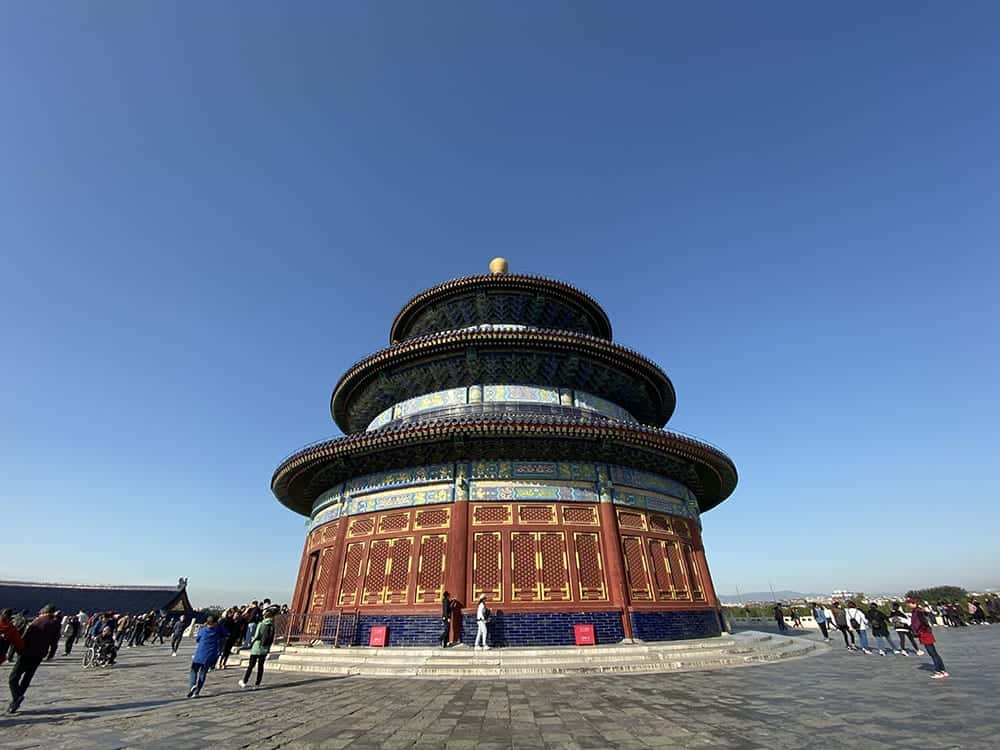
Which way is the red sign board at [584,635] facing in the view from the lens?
facing the viewer

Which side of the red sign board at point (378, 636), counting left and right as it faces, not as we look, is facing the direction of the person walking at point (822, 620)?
left

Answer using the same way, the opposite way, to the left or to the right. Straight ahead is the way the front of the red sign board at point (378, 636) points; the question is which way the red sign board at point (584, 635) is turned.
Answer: the same way

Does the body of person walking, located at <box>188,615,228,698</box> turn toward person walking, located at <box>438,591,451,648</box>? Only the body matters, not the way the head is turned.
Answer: no

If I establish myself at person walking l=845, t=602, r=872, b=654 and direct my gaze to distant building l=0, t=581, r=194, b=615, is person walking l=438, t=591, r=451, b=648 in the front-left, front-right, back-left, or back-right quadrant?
front-left

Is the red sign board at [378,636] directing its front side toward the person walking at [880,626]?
no

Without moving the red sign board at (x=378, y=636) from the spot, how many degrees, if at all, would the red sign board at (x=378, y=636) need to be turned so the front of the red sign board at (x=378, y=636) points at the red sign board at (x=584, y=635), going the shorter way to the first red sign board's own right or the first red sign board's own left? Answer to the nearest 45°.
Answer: approximately 90° to the first red sign board's own left

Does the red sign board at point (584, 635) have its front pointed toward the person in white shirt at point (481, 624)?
no

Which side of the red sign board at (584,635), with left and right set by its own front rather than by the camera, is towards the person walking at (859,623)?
left
